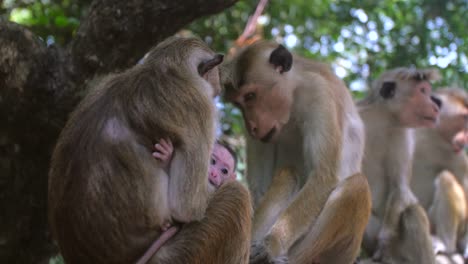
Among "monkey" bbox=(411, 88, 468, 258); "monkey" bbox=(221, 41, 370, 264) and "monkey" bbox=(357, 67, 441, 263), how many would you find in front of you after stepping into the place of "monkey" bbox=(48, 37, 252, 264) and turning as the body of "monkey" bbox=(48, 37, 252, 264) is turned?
3

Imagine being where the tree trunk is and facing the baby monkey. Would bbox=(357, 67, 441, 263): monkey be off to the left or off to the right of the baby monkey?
left

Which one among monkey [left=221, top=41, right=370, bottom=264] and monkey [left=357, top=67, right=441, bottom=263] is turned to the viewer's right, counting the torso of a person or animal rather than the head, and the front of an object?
monkey [left=357, top=67, right=441, bottom=263]

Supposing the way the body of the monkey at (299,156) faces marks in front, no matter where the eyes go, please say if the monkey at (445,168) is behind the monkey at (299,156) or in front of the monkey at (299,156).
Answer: behind

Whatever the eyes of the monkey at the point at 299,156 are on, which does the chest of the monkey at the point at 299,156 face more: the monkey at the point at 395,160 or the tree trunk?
the tree trunk

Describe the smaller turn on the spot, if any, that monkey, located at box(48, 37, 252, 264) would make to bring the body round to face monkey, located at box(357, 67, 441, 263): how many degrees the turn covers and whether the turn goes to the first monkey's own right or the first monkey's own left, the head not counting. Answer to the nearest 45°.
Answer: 0° — it already faces it

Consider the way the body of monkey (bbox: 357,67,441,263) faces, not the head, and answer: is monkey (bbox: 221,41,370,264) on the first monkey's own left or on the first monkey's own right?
on the first monkey's own right

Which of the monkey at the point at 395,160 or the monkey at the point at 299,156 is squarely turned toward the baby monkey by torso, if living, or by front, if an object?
the monkey at the point at 299,156

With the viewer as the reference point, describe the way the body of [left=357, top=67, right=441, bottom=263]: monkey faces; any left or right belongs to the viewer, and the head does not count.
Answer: facing to the right of the viewer

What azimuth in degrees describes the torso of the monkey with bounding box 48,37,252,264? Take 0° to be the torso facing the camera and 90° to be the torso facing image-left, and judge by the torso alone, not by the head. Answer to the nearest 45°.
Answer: approximately 225°
